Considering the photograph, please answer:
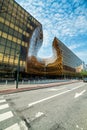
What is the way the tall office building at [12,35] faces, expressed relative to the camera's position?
facing the viewer and to the right of the viewer
